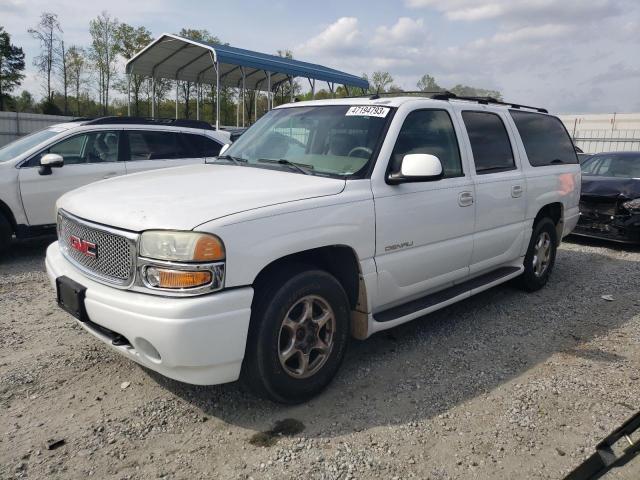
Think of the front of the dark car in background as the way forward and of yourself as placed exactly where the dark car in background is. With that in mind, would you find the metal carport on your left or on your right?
on your right

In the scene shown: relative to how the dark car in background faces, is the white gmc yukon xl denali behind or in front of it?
in front

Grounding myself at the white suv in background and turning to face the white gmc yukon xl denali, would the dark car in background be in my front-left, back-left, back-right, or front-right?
front-left

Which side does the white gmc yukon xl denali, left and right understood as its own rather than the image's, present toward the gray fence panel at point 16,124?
right

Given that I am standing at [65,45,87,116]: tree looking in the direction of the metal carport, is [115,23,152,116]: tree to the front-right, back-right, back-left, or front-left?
front-left

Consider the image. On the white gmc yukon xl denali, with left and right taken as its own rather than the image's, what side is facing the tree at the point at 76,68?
right

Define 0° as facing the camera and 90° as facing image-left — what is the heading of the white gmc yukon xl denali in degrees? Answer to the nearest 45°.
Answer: approximately 45°

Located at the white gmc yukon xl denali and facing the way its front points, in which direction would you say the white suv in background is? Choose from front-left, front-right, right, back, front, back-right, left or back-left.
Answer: right

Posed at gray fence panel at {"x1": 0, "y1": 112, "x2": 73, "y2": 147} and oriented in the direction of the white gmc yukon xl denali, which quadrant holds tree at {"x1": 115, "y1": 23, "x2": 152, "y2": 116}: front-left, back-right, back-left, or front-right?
back-left

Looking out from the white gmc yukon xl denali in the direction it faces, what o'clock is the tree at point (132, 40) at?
The tree is roughly at 4 o'clock from the white gmc yukon xl denali.
